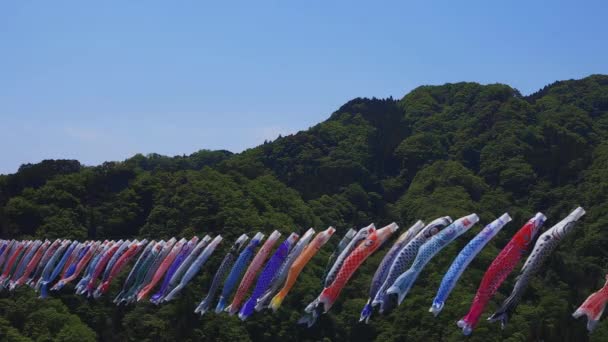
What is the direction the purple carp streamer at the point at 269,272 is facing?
to the viewer's right

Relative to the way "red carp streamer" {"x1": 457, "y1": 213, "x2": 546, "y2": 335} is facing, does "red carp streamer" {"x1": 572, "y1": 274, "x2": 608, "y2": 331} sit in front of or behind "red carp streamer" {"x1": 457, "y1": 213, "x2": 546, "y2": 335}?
in front

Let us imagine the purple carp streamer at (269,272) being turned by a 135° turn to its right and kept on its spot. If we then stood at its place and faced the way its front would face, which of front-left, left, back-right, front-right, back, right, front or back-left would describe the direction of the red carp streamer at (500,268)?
left

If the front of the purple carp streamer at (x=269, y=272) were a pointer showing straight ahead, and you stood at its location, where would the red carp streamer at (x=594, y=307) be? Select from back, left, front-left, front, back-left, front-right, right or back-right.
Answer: front-right

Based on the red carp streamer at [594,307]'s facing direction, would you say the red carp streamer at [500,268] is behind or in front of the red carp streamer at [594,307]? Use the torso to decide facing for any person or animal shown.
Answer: behind

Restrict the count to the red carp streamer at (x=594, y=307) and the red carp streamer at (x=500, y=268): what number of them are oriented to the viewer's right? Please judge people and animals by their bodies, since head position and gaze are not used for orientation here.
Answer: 2

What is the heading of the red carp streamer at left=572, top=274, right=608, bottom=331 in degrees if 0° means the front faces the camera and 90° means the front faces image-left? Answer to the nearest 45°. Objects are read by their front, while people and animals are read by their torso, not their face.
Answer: approximately 270°

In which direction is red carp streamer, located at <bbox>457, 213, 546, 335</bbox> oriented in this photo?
to the viewer's right
